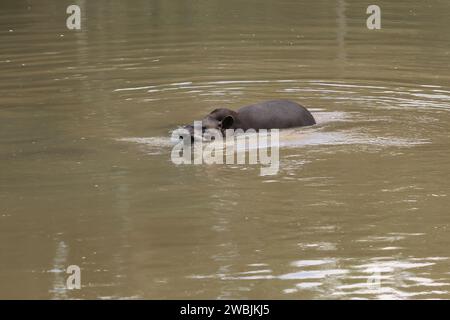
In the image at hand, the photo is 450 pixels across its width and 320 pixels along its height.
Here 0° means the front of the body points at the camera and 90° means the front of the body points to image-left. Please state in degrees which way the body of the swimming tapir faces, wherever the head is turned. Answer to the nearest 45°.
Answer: approximately 90°
